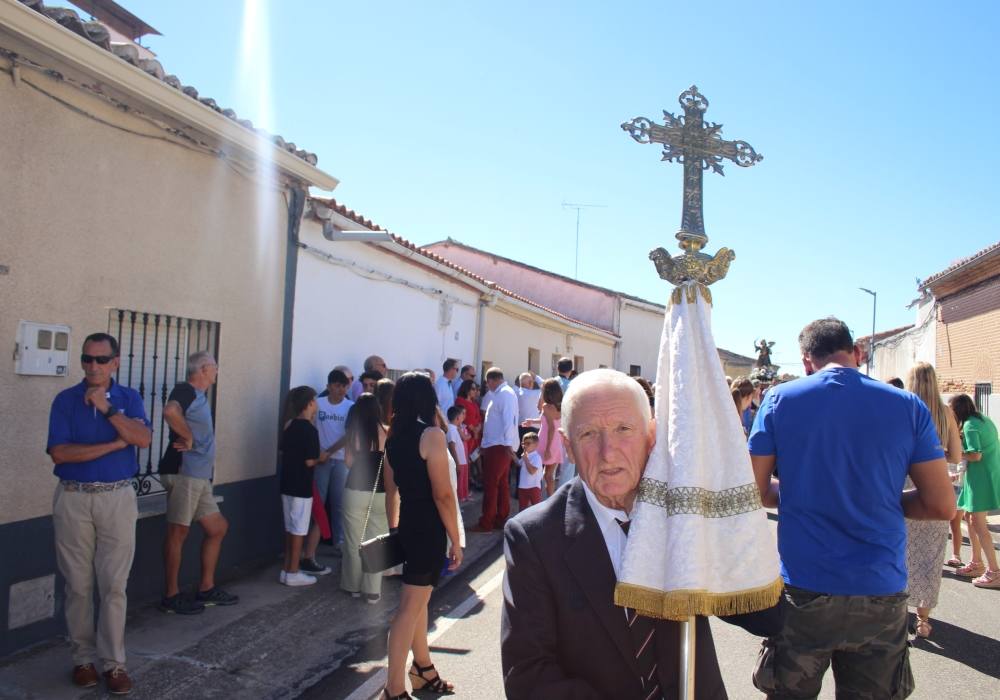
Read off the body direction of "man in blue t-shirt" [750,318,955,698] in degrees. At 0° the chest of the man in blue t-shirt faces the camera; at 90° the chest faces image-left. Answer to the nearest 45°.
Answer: approximately 180°

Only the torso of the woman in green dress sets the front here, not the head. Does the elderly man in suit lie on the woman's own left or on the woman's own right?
on the woman's own left

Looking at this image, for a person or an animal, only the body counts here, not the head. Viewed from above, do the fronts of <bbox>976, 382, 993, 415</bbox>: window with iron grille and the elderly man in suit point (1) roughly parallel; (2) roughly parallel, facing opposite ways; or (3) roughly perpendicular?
roughly perpendicular

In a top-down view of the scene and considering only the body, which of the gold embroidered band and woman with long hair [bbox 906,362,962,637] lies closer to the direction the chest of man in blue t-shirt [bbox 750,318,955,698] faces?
the woman with long hair

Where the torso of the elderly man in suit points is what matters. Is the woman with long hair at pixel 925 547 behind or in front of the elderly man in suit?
behind

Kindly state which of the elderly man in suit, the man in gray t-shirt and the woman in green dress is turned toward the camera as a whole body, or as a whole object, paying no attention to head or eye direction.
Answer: the elderly man in suit

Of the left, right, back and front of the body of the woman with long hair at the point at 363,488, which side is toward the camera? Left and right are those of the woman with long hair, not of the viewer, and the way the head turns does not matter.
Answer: back

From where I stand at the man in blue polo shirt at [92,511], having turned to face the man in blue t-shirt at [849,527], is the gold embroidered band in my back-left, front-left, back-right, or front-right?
front-right

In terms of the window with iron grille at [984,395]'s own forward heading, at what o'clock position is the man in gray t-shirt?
The man in gray t-shirt is roughly at 11 o'clock from the window with iron grille.

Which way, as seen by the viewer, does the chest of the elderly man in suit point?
toward the camera

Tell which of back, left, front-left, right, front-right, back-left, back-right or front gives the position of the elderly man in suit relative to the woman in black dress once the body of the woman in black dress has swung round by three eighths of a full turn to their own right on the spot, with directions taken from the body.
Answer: front

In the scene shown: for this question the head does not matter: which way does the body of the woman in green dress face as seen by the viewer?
to the viewer's left

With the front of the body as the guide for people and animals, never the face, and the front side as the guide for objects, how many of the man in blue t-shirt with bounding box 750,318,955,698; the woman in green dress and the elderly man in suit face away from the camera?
1

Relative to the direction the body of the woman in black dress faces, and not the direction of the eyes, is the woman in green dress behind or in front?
in front

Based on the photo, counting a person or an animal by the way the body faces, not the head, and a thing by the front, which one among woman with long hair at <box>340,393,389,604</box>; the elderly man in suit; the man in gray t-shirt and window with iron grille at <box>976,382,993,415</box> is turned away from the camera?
the woman with long hair

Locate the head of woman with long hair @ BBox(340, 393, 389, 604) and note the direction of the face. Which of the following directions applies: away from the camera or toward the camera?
away from the camera
